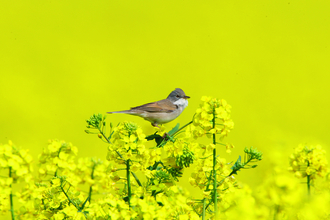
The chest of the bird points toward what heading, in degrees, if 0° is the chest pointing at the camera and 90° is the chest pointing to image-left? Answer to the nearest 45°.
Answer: approximately 270°
